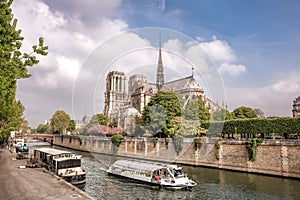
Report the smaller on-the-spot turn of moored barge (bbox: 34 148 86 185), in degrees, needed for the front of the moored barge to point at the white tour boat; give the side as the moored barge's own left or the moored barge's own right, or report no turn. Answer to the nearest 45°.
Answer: approximately 45° to the moored barge's own left

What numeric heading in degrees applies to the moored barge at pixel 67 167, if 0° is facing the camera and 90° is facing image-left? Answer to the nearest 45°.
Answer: approximately 315°

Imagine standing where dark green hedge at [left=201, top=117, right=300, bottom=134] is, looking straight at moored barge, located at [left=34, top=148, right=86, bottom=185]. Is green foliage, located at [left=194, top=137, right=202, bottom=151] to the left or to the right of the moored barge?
right

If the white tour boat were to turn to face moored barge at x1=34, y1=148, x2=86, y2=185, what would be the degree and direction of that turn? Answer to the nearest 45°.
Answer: approximately 135° to its right

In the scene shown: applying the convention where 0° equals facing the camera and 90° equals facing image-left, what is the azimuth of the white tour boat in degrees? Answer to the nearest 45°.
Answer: approximately 315°

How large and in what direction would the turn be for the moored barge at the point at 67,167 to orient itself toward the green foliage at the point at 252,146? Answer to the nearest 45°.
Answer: approximately 45° to its left
